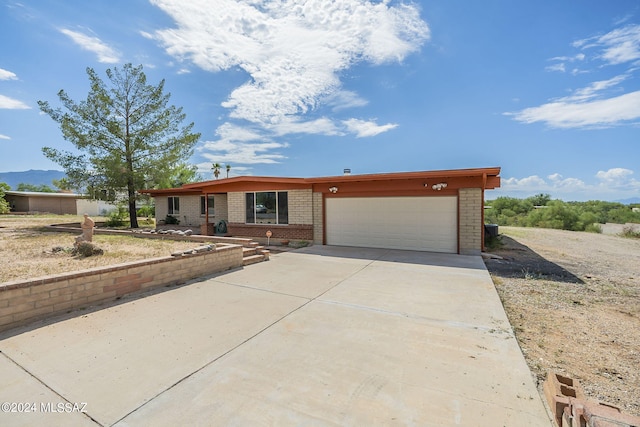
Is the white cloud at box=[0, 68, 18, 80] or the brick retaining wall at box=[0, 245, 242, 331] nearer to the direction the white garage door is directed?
the brick retaining wall

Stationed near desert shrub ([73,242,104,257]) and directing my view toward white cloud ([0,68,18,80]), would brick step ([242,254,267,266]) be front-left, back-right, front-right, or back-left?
back-right

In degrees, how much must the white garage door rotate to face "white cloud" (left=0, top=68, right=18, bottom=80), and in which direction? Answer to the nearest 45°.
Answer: approximately 90° to its right

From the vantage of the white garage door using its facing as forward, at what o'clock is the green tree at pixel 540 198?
The green tree is roughly at 7 o'clock from the white garage door.

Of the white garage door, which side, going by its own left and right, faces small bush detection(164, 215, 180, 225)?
right

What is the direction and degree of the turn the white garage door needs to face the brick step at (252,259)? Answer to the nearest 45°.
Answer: approximately 45° to its right

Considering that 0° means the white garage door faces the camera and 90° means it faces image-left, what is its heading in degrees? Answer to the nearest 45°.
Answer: approximately 0°

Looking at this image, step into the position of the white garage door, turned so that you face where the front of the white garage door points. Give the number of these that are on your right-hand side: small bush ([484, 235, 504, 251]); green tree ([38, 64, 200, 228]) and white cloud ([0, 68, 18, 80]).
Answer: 2

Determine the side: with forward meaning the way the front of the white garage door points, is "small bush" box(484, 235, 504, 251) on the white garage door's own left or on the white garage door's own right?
on the white garage door's own left

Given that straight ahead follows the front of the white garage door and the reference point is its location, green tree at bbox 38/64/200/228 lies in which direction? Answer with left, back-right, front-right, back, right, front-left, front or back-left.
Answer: right

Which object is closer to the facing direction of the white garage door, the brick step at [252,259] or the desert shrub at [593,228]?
the brick step

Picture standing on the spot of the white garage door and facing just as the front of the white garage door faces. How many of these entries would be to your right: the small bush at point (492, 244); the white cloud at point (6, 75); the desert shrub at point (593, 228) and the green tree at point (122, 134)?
2

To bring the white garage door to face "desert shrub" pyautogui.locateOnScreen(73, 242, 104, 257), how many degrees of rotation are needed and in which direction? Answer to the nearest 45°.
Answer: approximately 45° to its right
